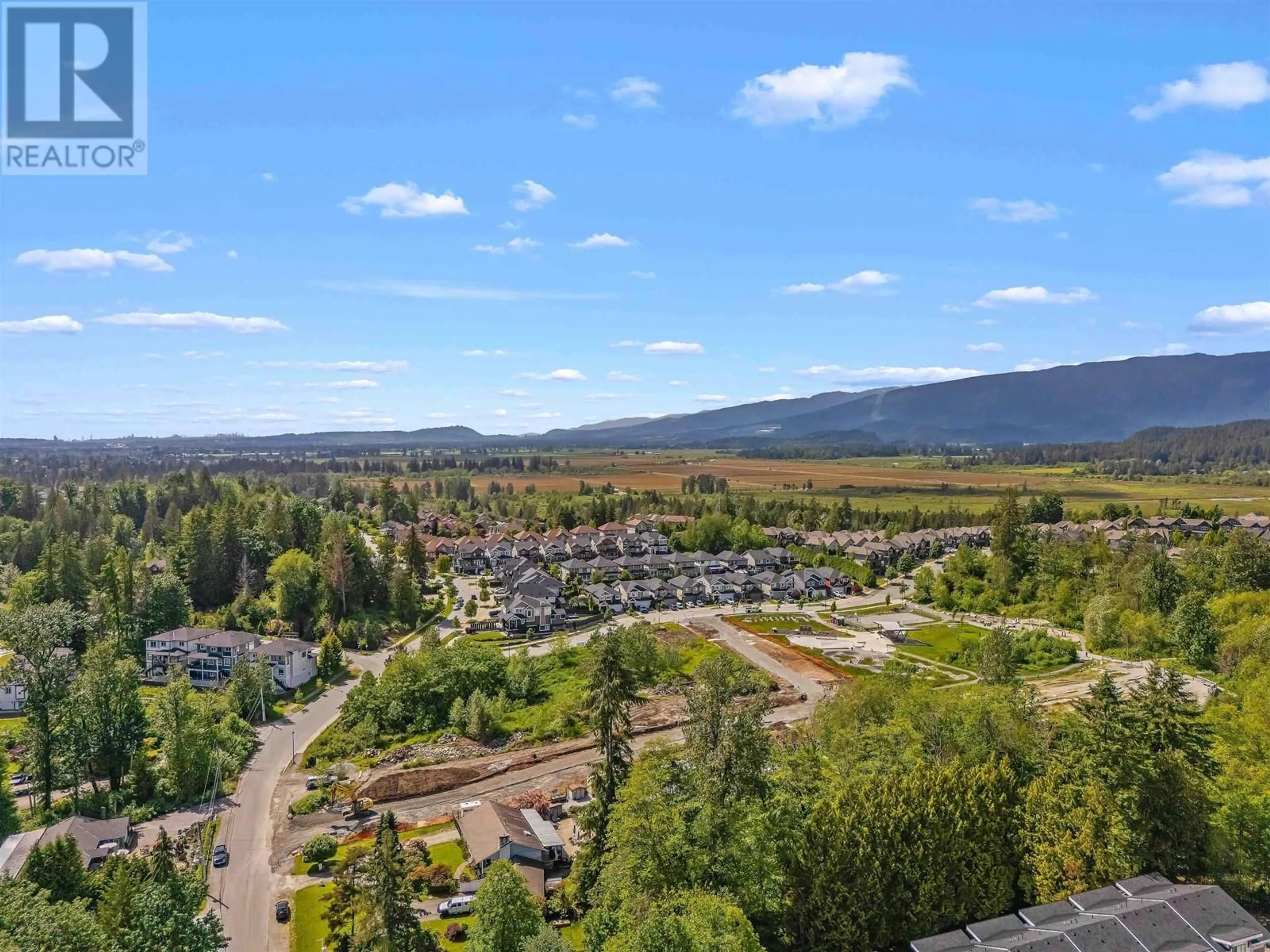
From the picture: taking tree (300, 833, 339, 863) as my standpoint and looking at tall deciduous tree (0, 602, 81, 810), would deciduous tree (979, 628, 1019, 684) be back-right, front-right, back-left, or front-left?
back-right

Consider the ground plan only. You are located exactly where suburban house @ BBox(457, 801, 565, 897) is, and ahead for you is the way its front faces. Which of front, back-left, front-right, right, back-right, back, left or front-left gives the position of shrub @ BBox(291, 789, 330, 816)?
front-right

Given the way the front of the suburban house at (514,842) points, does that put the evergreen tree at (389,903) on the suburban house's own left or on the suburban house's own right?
on the suburban house's own left

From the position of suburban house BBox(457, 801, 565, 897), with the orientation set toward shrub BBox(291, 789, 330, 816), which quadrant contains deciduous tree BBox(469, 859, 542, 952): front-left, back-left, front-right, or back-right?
back-left

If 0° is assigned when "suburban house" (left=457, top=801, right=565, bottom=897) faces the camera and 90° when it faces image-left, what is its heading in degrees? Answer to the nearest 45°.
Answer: approximately 90°
